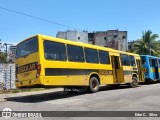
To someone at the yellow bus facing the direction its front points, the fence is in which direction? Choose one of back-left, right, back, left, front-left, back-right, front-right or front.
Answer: left
